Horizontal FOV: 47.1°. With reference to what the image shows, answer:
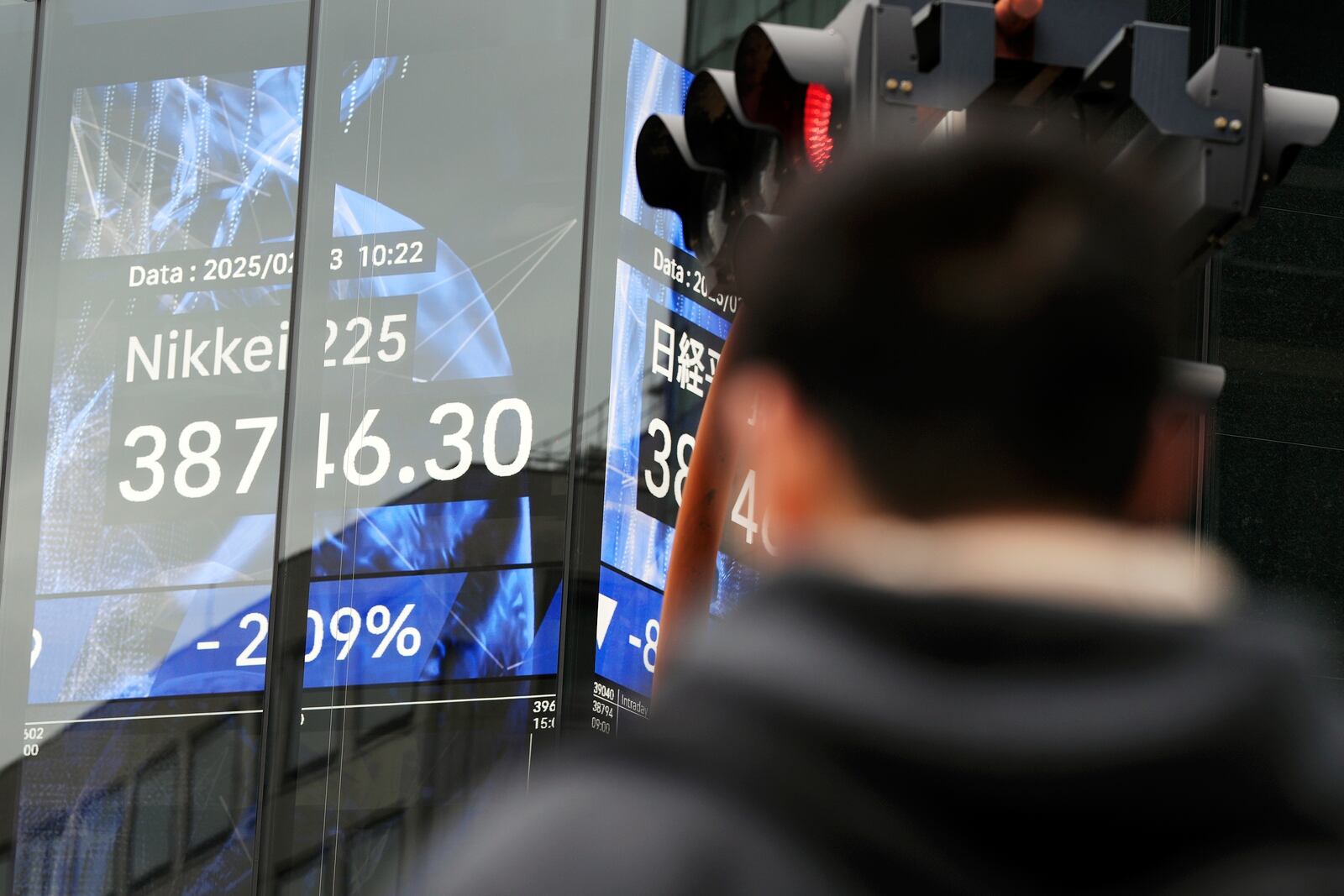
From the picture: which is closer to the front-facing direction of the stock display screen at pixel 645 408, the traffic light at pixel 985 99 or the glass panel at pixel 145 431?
the traffic light

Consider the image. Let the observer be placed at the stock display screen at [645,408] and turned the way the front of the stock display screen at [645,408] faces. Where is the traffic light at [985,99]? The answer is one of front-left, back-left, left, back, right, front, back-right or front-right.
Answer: front-right

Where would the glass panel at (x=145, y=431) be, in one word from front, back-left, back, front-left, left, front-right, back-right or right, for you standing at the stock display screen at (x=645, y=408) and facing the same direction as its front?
back-right

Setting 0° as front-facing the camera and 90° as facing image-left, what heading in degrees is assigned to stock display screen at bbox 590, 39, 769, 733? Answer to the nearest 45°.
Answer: approximately 315°

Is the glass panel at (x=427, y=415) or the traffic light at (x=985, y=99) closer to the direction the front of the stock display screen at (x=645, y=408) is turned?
the traffic light
